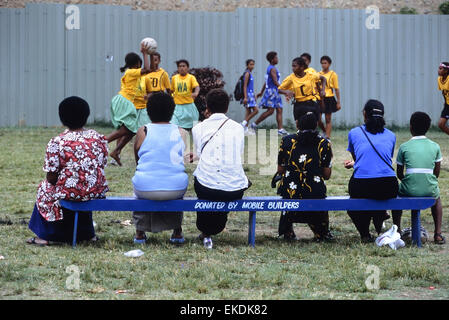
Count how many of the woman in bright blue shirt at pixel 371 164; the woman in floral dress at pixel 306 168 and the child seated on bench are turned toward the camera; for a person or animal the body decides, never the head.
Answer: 0

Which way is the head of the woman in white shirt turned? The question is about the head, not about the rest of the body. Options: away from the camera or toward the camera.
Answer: away from the camera

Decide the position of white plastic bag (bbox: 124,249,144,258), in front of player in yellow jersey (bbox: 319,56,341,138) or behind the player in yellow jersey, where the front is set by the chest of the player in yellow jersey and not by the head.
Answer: in front

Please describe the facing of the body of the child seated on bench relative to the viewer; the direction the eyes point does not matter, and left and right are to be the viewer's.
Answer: facing away from the viewer

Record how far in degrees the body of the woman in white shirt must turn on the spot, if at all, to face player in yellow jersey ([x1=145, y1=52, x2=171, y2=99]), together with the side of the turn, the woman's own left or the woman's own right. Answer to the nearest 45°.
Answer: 0° — they already face them

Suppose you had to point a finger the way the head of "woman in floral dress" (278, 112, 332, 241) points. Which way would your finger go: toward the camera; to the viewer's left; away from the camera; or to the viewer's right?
away from the camera

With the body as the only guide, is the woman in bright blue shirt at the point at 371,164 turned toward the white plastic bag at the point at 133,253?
no

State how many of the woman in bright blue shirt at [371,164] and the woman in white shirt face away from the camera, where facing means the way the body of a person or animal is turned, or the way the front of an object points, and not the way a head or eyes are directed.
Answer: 2

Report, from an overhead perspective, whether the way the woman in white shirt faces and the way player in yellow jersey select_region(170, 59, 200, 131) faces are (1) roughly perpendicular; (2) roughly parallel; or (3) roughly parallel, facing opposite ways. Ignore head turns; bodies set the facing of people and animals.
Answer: roughly parallel, facing opposite ways

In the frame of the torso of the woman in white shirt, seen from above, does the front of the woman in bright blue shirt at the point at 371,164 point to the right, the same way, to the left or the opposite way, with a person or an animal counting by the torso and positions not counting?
the same way

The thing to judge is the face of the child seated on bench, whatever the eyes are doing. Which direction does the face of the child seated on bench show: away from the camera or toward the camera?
away from the camera

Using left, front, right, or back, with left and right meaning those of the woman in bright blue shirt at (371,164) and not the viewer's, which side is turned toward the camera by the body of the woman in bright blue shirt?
back

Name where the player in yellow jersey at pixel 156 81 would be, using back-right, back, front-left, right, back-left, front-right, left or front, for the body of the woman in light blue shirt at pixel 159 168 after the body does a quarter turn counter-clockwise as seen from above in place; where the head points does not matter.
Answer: right

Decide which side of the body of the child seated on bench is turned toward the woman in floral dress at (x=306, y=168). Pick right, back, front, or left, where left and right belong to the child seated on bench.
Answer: left

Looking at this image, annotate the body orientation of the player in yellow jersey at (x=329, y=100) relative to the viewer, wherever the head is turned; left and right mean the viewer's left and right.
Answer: facing the viewer and to the left of the viewer

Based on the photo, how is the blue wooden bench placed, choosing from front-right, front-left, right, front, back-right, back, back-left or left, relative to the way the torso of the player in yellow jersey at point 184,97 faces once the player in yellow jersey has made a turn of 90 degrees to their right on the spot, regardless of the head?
left

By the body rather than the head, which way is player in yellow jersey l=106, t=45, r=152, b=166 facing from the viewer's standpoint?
to the viewer's right

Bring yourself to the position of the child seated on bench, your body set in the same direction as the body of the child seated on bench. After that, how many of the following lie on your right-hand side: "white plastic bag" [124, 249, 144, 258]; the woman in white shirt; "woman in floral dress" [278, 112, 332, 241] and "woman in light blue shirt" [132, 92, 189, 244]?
0
